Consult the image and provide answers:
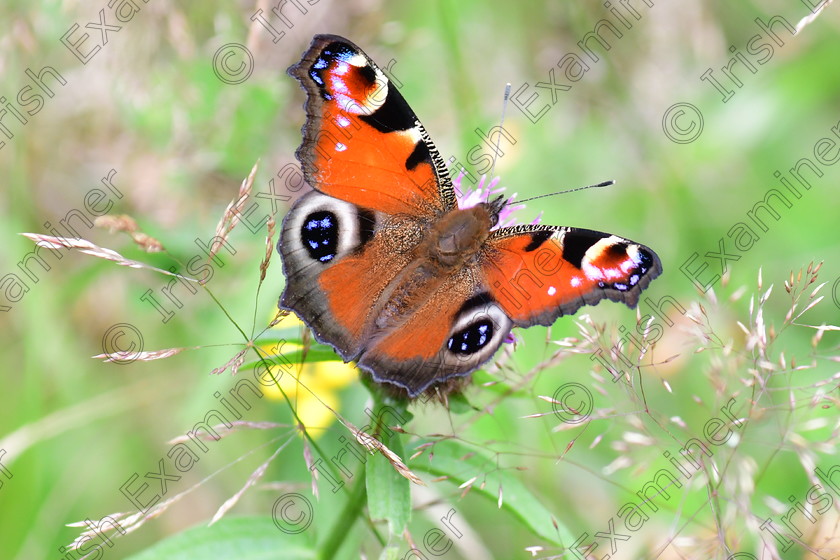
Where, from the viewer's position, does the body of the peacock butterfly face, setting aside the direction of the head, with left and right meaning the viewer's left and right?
facing away from the viewer and to the right of the viewer

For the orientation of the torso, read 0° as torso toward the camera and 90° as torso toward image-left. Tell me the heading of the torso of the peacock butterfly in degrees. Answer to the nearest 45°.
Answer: approximately 225°
